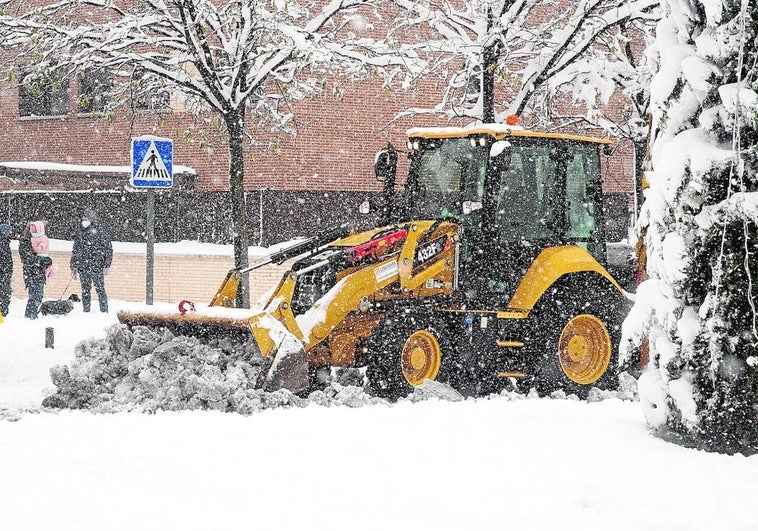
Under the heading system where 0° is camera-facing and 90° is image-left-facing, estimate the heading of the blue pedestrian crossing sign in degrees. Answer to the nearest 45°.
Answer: approximately 0°

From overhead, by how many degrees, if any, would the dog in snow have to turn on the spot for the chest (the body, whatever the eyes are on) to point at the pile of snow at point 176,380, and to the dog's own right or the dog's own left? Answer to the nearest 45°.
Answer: approximately 90° to the dog's own right

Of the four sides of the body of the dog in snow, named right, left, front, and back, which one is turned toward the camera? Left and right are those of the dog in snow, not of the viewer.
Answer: right

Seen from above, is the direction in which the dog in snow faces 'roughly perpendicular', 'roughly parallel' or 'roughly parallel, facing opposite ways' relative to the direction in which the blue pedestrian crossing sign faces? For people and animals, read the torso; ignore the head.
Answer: roughly perpendicular

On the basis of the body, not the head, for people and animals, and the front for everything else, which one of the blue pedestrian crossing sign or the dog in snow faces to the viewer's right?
the dog in snow

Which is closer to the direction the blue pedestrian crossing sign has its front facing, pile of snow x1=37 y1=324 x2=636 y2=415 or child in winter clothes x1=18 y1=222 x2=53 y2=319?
the pile of snow

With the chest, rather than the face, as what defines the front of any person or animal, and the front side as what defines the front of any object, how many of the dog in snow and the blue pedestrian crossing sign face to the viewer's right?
1

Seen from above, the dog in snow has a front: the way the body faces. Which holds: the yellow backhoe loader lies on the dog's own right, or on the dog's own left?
on the dog's own right

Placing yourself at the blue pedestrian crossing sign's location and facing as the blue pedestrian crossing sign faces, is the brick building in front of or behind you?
behind

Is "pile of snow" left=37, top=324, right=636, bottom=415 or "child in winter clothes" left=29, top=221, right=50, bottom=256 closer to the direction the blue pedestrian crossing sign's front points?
the pile of snow

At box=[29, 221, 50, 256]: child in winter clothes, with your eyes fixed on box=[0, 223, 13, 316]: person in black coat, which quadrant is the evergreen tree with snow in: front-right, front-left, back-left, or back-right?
back-left
